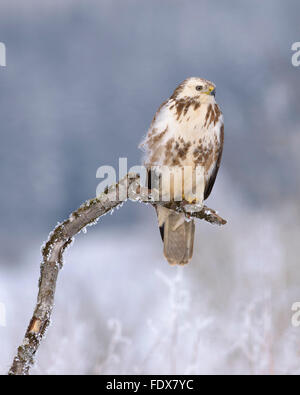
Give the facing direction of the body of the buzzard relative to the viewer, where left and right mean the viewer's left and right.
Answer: facing the viewer and to the right of the viewer
